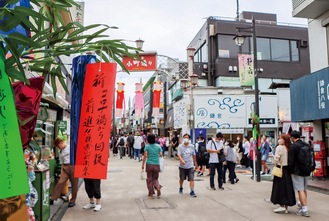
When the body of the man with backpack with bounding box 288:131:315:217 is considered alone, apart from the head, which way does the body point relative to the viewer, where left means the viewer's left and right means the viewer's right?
facing away from the viewer and to the left of the viewer

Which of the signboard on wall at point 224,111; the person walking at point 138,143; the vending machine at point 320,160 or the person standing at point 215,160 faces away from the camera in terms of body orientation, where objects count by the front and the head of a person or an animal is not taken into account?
the person walking at point 138,143

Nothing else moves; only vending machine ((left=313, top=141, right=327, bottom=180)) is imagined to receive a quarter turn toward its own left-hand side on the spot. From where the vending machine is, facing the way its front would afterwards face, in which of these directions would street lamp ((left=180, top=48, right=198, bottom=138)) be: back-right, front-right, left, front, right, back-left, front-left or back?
back

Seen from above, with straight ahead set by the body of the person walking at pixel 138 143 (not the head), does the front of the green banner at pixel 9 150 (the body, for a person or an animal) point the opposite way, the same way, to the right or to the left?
the opposite way

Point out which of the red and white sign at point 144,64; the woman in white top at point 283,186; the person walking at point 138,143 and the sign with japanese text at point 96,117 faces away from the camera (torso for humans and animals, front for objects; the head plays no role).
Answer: the person walking

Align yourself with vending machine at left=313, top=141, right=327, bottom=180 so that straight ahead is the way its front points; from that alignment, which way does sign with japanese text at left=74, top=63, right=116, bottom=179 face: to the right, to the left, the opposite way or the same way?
to the left

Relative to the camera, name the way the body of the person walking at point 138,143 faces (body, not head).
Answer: away from the camera

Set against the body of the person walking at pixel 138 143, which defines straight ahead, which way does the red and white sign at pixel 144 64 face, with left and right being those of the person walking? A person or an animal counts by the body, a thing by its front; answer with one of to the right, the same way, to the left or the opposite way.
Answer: the opposite way

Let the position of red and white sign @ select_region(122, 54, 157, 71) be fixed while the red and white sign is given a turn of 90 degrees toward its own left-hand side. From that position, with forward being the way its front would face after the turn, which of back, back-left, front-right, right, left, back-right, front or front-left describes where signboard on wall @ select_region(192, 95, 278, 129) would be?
front-left

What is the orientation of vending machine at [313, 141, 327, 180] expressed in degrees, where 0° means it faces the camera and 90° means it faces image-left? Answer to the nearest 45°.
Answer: approximately 45°
